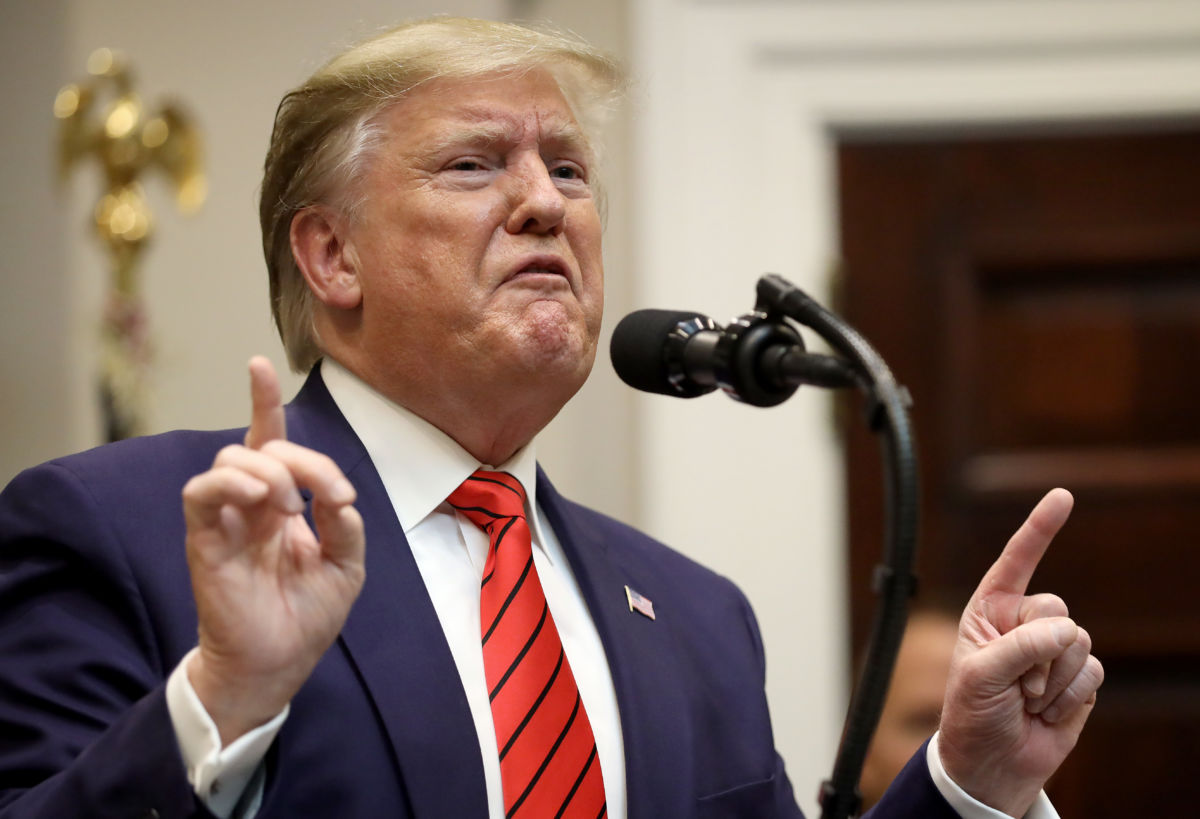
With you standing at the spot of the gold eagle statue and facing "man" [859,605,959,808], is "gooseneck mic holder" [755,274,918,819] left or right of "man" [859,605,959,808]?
right

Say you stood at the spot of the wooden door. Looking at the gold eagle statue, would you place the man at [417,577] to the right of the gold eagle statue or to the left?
left

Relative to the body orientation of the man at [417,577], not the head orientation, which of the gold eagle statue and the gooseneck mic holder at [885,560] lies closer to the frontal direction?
the gooseneck mic holder

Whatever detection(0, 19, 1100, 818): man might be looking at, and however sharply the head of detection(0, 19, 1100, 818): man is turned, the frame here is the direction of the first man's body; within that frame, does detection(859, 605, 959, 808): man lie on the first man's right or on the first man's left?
on the first man's left

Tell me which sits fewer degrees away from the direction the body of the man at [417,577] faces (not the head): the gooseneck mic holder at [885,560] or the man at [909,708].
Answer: the gooseneck mic holder

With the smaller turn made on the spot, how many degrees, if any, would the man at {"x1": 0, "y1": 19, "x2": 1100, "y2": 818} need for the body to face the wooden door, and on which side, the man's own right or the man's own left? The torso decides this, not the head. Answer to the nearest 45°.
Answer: approximately 90° to the man's own left

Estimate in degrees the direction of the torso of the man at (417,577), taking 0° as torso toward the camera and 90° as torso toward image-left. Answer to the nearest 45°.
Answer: approximately 315°

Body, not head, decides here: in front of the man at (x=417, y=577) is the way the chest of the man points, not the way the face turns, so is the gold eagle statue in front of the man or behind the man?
behind

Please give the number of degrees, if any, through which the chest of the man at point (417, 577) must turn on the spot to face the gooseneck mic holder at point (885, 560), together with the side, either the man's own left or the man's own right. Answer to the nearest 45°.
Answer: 0° — they already face it
